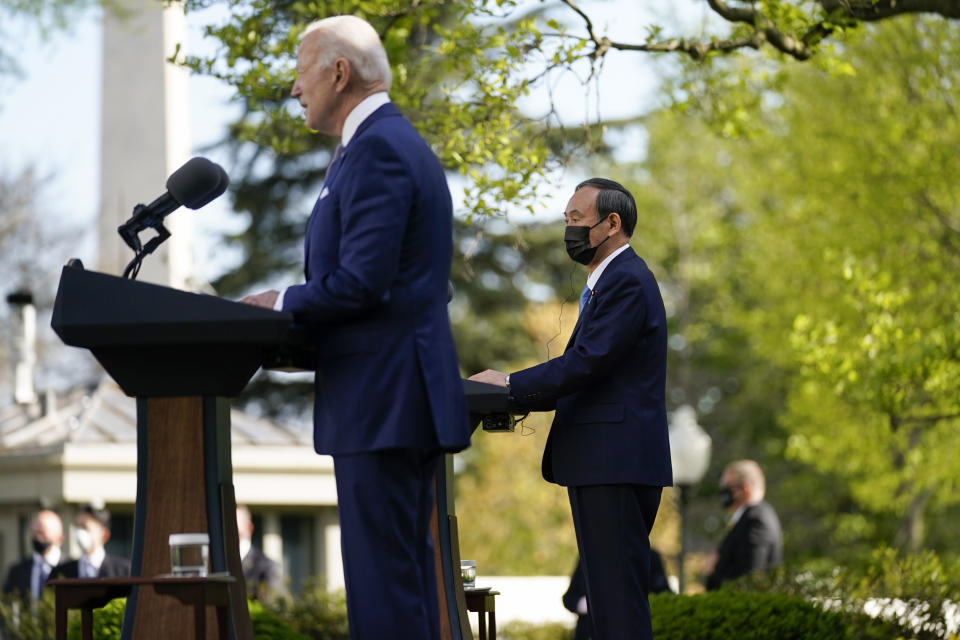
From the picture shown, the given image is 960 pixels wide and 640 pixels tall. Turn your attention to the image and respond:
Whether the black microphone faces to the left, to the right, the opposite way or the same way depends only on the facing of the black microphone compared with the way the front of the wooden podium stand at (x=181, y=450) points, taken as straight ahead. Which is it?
the opposite way

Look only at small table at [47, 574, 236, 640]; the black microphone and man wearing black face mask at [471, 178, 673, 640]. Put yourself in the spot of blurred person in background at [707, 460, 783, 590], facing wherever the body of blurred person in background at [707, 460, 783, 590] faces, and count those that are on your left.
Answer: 3

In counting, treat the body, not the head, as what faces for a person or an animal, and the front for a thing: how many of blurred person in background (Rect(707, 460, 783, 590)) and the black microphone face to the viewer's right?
1

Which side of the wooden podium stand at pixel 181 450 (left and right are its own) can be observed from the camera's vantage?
left

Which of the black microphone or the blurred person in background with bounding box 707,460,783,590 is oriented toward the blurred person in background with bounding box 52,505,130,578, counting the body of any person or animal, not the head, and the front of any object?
the blurred person in background with bounding box 707,460,783,590

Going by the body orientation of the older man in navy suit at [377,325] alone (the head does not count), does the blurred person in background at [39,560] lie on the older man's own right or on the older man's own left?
on the older man's own right

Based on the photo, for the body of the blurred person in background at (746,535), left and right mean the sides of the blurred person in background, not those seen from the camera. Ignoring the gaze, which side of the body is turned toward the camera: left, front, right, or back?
left

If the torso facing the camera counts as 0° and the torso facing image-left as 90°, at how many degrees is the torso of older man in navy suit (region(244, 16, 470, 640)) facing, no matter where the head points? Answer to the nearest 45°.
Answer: approximately 90°

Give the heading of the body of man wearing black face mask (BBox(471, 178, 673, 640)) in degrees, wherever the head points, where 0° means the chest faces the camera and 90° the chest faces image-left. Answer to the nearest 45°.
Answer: approximately 90°

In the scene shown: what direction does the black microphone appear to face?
to the viewer's right

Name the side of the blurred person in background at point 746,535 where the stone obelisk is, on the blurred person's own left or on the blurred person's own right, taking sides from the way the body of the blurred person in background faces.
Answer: on the blurred person's own right
